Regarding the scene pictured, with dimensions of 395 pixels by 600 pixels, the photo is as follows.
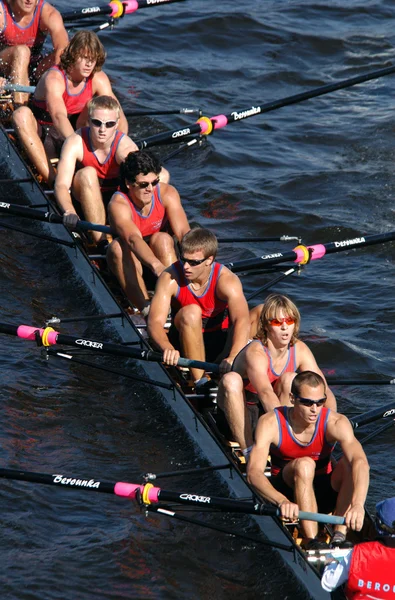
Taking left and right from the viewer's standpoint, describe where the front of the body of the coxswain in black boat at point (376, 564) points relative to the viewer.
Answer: facing away from the viewer

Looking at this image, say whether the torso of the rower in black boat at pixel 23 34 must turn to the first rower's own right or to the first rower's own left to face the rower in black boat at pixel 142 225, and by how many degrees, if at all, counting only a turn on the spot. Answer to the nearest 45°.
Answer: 0° — they already face them

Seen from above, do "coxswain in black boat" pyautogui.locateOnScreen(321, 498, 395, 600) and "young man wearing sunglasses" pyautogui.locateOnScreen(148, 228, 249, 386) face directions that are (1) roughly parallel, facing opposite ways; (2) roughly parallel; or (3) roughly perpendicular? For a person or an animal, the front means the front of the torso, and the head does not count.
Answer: roughly parallel, facing opposite ways

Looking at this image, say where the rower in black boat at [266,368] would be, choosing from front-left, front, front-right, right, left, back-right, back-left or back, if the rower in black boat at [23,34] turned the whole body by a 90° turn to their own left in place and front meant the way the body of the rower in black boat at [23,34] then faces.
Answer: right

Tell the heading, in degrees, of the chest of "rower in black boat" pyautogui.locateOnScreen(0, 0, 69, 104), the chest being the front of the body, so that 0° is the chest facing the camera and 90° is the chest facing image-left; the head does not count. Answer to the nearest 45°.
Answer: approximately 0°

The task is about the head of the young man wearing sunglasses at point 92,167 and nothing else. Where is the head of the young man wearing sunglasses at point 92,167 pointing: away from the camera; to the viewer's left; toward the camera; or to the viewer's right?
toward the camera

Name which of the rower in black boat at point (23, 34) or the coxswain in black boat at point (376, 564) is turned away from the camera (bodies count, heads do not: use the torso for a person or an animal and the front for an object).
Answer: the coxswain in black boat at point (376, 564)

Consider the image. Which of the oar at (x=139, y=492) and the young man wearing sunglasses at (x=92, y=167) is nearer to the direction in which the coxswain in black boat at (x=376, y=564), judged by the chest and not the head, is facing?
the young man wearing sunglasses

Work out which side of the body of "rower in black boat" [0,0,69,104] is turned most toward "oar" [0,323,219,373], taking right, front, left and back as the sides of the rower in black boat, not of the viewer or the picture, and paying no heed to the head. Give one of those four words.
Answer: front

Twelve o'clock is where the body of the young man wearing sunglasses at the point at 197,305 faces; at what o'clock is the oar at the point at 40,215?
The oar is roughly at 5 o'clock from the young man wearing sunglasses.

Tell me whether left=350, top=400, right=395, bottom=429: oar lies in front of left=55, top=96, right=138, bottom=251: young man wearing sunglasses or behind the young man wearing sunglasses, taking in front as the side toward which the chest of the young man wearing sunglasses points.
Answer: in front

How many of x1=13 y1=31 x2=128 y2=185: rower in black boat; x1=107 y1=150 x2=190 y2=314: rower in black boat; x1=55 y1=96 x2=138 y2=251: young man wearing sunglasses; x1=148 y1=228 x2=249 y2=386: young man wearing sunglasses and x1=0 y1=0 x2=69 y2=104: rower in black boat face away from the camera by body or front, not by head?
0

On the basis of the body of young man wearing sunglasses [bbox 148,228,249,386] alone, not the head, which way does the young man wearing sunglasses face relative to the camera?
toward the camera

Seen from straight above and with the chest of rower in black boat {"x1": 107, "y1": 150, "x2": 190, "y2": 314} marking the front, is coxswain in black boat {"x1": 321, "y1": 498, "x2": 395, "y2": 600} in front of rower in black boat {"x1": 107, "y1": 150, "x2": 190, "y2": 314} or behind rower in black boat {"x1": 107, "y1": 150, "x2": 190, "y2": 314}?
in front

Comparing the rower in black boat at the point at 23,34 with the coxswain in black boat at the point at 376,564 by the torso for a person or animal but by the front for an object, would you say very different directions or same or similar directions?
very different directions

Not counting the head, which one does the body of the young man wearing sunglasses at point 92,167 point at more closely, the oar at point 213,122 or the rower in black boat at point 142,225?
the rower in black boat

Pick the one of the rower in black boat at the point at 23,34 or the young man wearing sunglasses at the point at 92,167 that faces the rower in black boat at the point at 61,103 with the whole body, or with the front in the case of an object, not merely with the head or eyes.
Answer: the rower in black boat at the point at 23,34

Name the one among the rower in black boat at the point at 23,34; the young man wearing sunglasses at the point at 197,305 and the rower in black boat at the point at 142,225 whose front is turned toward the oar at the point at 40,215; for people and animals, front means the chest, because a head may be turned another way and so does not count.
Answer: the rower in black boat at the point at 23,34

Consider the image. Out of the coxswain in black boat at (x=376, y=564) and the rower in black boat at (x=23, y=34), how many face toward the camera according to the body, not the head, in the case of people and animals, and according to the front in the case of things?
1

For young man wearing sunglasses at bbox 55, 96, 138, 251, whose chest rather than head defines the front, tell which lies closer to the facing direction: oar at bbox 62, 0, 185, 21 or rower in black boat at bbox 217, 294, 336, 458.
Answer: the rower in black boat
